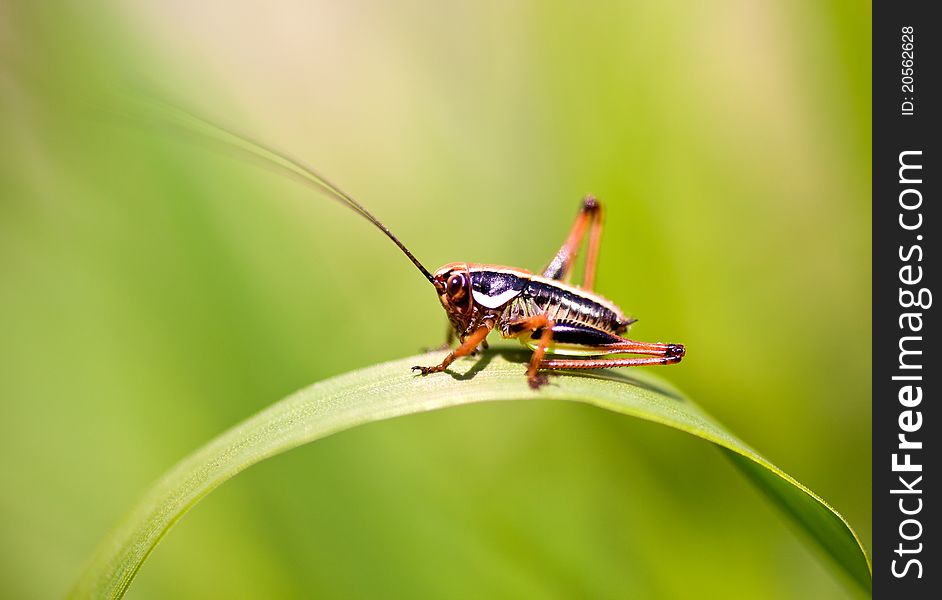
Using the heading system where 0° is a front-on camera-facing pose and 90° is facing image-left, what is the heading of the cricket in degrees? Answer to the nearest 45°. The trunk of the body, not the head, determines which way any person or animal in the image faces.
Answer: approximately 90°
